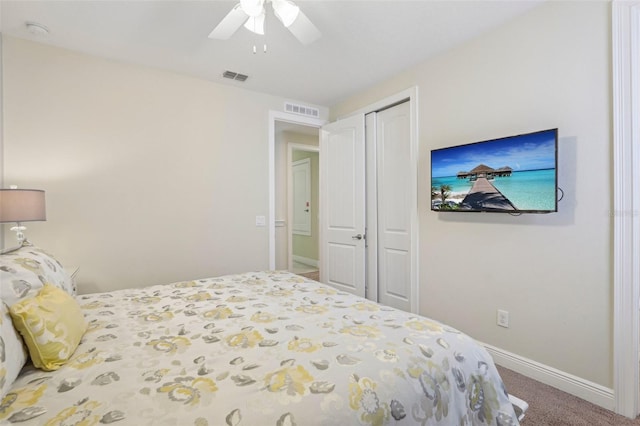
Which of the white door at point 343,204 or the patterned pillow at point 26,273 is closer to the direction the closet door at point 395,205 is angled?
the patterned pillow

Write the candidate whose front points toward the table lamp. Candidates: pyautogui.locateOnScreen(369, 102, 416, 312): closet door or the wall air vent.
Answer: the closet door

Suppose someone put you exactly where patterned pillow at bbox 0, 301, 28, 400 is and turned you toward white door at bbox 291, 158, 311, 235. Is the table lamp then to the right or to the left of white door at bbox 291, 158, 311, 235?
left

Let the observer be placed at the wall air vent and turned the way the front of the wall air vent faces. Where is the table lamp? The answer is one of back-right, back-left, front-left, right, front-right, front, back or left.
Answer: right

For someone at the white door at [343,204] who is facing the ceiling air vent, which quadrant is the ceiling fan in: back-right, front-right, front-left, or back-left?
front-left

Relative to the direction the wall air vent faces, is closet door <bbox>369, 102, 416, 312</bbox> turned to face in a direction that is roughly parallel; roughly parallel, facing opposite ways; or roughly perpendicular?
roughly perpendicular

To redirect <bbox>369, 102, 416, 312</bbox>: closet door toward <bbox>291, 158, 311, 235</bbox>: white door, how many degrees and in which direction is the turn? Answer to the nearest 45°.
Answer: approximately 90° to its right

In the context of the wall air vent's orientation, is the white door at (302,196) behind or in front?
behind

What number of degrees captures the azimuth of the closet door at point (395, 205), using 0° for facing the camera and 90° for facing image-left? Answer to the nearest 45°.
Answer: approximately 45°

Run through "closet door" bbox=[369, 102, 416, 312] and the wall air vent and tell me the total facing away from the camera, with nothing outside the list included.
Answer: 0

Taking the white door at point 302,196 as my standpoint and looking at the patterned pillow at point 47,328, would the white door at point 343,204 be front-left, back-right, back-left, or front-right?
front-left
